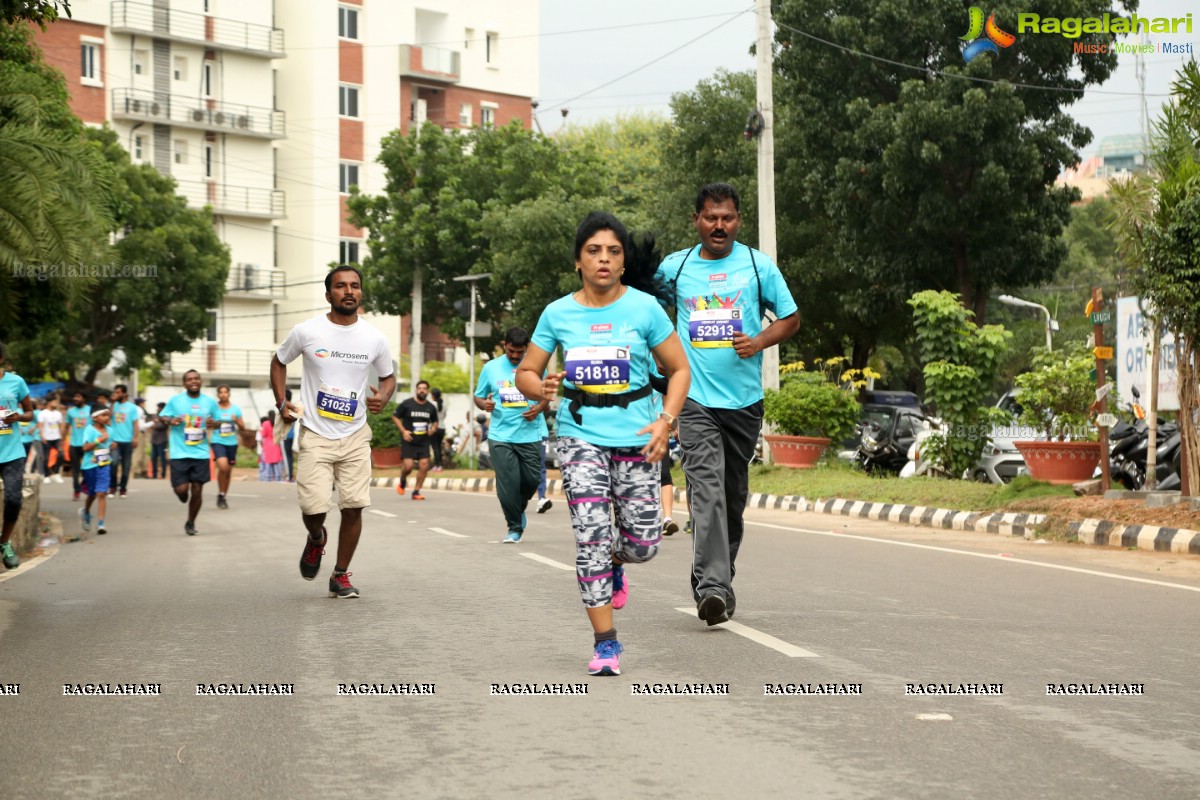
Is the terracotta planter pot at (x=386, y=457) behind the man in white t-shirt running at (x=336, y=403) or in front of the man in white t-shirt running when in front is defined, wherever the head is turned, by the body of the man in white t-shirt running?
behind

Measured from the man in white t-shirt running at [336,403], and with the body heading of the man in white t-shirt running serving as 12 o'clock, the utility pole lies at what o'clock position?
The utility pole is roughly at 7 o'clock from the man in white t-shirt running.

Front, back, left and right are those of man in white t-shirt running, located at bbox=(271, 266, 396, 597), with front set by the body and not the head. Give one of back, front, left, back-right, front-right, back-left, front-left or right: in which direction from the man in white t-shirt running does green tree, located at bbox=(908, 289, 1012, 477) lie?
back-left

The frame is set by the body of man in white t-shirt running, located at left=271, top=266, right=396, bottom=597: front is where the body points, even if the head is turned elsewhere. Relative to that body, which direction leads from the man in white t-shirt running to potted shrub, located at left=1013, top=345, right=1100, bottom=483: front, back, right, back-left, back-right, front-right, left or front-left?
back-left

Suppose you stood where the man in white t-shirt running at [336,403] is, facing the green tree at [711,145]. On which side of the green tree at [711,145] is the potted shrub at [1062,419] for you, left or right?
right

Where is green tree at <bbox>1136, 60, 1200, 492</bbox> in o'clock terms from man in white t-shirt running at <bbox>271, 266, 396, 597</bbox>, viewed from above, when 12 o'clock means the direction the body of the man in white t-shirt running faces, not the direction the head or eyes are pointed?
The green tree is roughly at 8 o'clock from the man in white t-shirt running.

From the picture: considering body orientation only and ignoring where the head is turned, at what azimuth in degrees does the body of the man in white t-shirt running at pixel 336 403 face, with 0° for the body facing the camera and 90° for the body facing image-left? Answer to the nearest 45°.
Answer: approximately 0°

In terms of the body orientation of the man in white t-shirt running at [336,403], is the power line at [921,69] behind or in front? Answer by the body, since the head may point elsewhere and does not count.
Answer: behind
